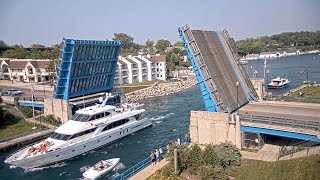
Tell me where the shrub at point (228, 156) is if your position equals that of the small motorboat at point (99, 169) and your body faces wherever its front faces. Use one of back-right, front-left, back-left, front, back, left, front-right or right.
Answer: front-right

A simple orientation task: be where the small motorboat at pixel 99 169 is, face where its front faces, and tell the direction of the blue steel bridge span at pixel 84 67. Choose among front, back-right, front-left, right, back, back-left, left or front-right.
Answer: front-left

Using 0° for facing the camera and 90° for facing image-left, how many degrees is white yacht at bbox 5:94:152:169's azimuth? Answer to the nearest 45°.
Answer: approximately 45°

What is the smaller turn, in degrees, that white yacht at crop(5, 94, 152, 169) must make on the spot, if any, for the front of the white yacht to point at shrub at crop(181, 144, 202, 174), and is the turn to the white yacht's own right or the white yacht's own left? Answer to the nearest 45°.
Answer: approximately 90° to the white yacht's own left

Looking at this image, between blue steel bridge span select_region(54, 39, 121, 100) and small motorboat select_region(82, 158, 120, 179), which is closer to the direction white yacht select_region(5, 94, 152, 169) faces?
the small motorboat
